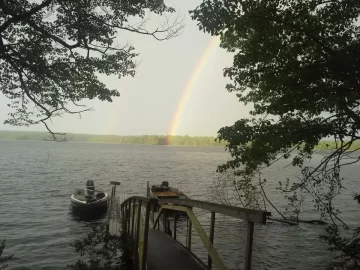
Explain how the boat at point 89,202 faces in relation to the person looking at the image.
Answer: facing the viewer

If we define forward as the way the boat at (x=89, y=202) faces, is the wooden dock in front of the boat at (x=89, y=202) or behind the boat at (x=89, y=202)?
in front

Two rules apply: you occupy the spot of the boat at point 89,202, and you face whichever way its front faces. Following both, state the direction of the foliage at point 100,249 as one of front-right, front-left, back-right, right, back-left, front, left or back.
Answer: front
